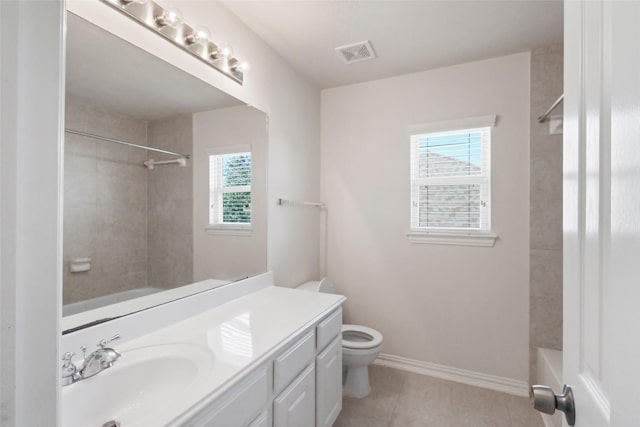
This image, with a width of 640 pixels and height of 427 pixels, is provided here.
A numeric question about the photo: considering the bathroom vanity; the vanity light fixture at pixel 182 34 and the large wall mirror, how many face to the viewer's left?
0

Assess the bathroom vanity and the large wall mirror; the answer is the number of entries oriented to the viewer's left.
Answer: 0

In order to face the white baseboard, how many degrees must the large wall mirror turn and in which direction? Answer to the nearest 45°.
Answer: approximately 45° to its left

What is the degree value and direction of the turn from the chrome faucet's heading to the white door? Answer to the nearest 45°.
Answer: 0° — it already faces it

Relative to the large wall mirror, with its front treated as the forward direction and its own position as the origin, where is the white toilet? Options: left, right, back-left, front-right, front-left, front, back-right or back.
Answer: front-left

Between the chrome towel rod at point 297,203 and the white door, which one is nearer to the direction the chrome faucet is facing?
the white door

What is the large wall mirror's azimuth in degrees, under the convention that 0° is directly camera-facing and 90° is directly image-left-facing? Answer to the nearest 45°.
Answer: approximately 315°

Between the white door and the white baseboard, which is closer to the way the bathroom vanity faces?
the white door

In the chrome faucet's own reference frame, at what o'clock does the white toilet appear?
The white toilet is roughly at 10 o'clock from the chrome faucet.

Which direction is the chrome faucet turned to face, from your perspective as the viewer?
facing the viewer and to the right of the viewer

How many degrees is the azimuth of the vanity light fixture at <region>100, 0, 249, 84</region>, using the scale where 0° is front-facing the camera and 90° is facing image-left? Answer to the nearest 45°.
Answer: approximately 315°

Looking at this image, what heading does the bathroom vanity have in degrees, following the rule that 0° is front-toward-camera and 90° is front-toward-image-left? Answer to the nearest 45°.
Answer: approximately 315°

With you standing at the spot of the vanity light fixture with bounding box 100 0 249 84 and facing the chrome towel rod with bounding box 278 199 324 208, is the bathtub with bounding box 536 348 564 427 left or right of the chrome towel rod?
right
